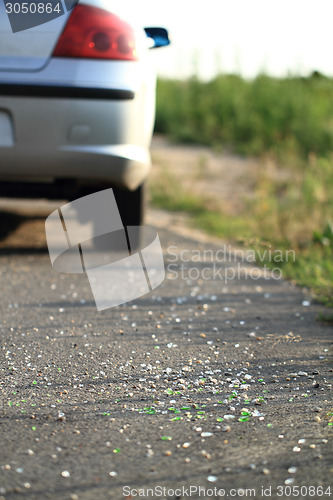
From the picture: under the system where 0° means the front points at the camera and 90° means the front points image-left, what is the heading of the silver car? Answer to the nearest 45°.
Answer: approximately 180°
